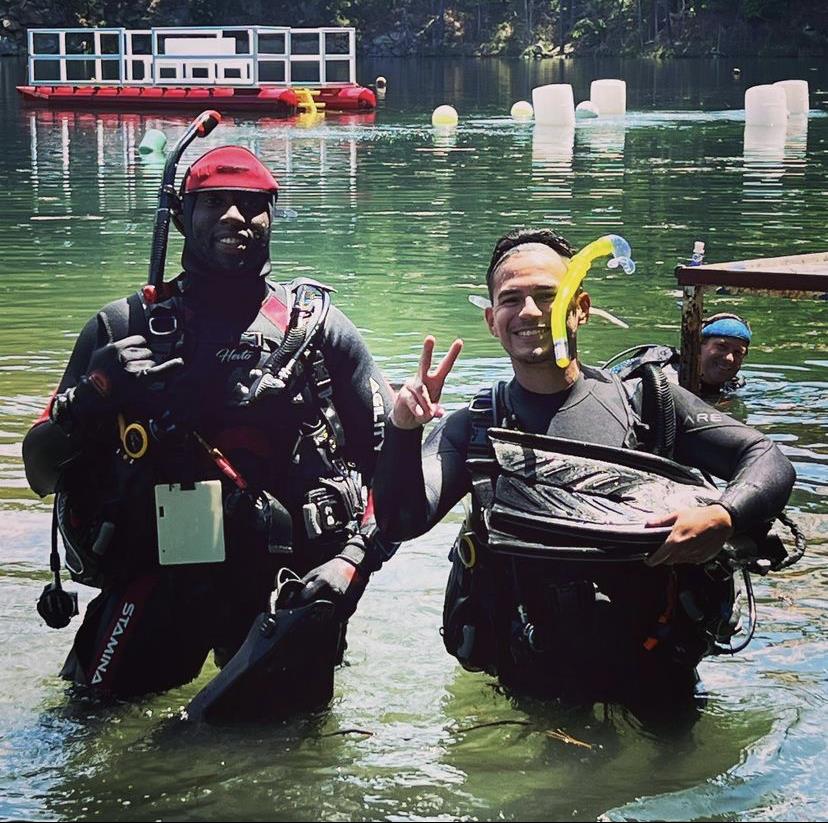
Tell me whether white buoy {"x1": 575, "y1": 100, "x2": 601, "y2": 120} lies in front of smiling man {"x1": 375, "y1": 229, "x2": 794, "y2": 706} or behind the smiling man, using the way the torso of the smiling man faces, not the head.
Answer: behind

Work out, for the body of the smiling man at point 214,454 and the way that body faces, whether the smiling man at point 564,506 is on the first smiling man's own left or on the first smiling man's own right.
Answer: on the first smiling man's own left

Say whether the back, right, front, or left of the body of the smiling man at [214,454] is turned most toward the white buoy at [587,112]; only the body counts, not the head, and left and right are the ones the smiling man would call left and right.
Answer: back

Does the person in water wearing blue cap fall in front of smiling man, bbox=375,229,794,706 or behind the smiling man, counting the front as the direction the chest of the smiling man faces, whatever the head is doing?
behind

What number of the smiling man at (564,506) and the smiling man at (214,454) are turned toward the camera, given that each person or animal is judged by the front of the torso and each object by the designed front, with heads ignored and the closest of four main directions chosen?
2

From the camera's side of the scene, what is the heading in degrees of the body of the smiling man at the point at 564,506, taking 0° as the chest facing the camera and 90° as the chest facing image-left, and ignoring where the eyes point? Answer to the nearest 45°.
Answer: approximately 0°

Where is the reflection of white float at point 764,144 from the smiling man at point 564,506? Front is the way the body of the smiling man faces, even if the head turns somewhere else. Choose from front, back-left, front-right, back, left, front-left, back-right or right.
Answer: back

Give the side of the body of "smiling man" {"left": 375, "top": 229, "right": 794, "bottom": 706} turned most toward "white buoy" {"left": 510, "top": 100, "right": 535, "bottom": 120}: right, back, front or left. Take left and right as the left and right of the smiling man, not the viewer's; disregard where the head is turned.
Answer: back

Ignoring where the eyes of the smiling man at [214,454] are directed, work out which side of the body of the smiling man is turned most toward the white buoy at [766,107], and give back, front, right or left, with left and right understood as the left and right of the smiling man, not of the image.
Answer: back

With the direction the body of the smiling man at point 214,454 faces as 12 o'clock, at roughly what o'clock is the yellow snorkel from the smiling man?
The yellow snorkel is roughly at 10 o'clock from the smiling man.

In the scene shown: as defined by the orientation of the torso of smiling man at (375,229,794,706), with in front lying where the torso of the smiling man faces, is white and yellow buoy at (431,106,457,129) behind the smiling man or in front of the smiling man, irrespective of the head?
behind

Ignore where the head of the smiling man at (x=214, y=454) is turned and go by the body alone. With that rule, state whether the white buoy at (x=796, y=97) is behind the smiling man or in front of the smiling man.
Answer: behind

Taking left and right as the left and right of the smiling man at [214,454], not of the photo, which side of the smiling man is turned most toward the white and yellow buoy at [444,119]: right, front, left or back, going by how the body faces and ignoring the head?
back

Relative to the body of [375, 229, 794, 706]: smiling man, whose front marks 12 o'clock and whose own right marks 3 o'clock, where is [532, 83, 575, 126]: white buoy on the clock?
The white buoy is roughly at 6 o'clock from the smiling man.

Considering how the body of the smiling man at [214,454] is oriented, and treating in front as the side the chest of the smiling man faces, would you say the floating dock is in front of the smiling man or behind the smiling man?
behind
